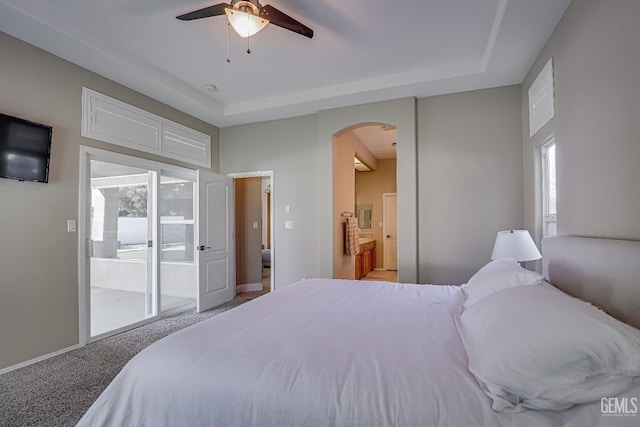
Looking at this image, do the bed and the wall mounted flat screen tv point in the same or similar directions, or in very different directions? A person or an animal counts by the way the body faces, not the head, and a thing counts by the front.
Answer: very different directions

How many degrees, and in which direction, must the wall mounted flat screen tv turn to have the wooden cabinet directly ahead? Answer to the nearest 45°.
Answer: approximately 45° to its left

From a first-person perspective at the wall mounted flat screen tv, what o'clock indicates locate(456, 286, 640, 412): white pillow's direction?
The white pillow is roughly at 1 o'clock from the wall mounted flat screen tv.

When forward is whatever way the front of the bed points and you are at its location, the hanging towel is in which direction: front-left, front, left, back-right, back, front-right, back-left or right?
right

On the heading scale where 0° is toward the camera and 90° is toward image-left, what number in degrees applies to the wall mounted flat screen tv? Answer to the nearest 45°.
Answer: approximately 315°

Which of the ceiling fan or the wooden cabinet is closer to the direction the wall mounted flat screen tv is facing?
the ceiling fan

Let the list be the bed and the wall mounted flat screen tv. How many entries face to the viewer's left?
1

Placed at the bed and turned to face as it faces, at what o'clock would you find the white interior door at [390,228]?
The white interior door is roughly at 3 o'clock from the bed.

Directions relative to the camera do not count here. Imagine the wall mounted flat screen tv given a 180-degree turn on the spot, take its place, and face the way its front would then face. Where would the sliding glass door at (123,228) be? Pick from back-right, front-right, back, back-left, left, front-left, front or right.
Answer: right

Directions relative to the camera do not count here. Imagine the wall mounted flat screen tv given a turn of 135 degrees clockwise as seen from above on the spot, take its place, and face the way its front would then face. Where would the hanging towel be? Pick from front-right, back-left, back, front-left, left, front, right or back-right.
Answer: back

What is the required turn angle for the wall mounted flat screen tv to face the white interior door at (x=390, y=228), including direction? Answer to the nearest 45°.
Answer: approximately 45° to its left

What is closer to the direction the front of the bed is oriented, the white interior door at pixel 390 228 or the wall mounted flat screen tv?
the wall mounted flat screen tv

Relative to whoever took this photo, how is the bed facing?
facing to the left of the viewer

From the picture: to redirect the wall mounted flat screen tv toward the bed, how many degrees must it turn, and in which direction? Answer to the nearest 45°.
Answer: approximately 45° to its right

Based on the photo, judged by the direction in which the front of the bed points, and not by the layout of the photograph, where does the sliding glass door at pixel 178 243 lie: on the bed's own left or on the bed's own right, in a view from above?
on the bed's own right

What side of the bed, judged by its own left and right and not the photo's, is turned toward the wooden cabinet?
right
